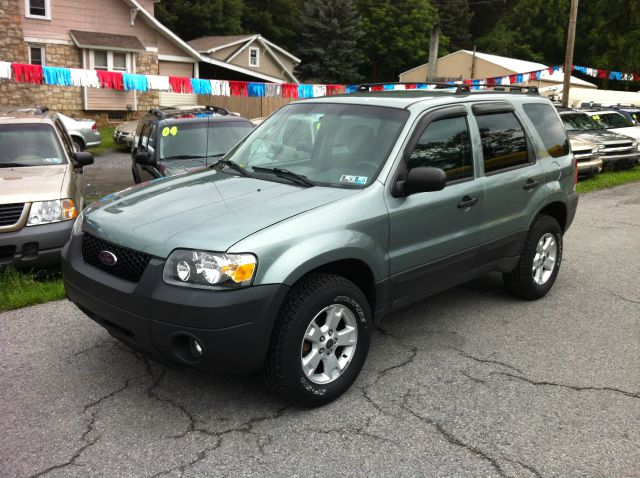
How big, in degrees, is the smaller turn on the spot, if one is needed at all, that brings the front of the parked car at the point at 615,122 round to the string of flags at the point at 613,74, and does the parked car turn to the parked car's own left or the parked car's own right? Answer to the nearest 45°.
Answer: approximately 135° to the parked car's own left

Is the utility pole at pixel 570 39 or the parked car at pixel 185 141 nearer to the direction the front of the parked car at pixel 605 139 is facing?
the parked car

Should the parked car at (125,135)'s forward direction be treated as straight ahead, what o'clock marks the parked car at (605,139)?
the parked car at (605,139) is roughly at 9 o'clock from the parked car at (125,135).

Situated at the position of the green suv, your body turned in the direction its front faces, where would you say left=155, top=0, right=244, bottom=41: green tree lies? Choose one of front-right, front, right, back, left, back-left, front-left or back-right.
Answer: back-right

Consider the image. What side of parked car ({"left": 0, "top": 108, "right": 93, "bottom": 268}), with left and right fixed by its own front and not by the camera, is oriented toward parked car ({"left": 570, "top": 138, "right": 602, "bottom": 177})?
left

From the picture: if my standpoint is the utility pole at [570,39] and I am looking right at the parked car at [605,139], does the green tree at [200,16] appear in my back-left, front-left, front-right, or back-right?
back-right

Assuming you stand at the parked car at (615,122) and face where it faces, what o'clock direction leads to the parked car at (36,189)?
the parked car at (36,189) is roughly at 2 o'clock from the parked car at (615,122).

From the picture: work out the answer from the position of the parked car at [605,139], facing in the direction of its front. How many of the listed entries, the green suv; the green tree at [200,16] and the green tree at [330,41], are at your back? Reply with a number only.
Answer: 2

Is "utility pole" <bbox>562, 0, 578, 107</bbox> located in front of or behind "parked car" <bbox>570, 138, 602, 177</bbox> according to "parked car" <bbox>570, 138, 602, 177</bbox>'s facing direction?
behind
